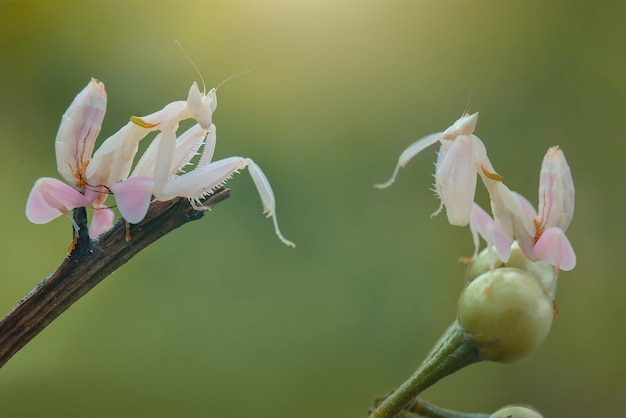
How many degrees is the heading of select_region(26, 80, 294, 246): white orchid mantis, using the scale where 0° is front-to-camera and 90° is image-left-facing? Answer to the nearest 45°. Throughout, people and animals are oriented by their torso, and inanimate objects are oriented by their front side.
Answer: approximately 270°

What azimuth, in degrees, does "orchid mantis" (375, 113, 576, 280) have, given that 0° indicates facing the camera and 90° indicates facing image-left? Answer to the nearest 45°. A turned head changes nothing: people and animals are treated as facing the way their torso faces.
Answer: approximately 90°

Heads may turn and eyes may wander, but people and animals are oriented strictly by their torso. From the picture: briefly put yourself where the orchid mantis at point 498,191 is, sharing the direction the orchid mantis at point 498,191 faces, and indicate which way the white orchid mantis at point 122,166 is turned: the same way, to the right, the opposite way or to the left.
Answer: the opposite way

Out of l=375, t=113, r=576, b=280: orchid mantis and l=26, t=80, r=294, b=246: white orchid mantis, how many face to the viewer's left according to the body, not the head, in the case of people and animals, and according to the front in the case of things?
1
